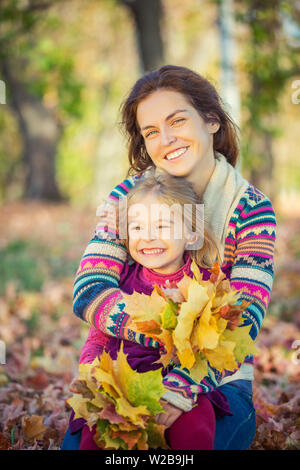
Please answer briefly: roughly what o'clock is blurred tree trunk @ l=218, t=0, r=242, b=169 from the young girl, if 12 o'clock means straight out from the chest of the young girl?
The blurred tree trunk is roughly at 5 o'clock from the young girl.

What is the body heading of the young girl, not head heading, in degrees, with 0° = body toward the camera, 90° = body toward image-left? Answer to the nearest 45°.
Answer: approximately 45°

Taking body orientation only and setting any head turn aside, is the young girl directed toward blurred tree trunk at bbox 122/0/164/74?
no

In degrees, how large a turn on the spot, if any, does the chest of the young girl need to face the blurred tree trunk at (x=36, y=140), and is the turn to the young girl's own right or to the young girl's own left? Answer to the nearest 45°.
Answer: approximately 135° to the young girl's own right

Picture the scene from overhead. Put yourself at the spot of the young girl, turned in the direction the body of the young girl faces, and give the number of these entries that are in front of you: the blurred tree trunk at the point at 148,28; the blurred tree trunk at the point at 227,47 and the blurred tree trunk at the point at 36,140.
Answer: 0
